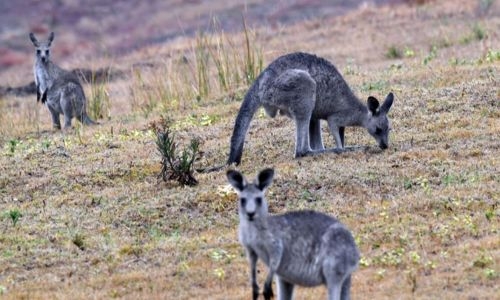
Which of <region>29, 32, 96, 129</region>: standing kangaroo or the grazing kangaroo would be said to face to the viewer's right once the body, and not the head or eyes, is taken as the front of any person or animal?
the grazing kangaroo

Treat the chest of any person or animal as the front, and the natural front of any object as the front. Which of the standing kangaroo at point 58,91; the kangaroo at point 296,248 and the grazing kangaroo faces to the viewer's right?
the grazing kangaroo

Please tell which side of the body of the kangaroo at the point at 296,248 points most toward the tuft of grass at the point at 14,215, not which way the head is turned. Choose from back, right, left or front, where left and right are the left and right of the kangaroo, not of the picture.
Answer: right

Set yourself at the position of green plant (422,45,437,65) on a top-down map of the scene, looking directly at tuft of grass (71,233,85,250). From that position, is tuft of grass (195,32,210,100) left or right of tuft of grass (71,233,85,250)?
right

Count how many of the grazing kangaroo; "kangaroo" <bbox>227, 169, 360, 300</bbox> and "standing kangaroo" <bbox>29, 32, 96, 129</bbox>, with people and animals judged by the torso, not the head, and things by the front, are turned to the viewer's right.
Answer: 1

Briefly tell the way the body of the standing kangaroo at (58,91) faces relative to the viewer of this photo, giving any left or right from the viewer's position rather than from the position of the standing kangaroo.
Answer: facing the viewer and to the left of the viewer

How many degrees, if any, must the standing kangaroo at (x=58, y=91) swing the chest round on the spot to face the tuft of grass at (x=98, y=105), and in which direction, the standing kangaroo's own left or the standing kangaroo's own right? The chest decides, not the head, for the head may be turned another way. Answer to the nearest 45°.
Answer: approximately 135° to the standing kangaroo's own left

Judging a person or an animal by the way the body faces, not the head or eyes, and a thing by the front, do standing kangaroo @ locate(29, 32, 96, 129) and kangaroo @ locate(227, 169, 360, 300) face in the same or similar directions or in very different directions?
same or similar directions

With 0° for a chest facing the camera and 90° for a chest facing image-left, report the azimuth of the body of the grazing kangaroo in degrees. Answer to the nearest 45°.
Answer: approximately 270°

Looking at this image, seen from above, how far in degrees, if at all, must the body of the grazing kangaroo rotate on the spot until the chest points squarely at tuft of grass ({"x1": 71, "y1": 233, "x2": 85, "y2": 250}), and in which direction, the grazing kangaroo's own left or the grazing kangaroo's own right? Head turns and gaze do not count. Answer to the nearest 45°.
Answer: approximately 135° to the grazing kangaroo's own right
